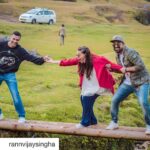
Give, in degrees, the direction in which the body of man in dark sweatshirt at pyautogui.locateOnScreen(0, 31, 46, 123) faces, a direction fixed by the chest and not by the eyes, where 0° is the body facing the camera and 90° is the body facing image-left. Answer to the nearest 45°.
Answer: approximately 0°

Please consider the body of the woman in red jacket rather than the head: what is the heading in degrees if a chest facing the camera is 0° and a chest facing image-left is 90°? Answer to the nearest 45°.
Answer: approximately 45°

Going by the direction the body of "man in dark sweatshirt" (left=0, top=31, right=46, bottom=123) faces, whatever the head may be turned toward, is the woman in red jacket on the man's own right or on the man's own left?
on the man's own left

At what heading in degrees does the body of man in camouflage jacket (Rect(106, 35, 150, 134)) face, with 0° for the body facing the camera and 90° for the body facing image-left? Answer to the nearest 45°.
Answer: approximately 45°

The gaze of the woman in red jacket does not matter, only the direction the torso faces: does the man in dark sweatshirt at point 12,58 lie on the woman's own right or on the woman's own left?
on the woman's own right
